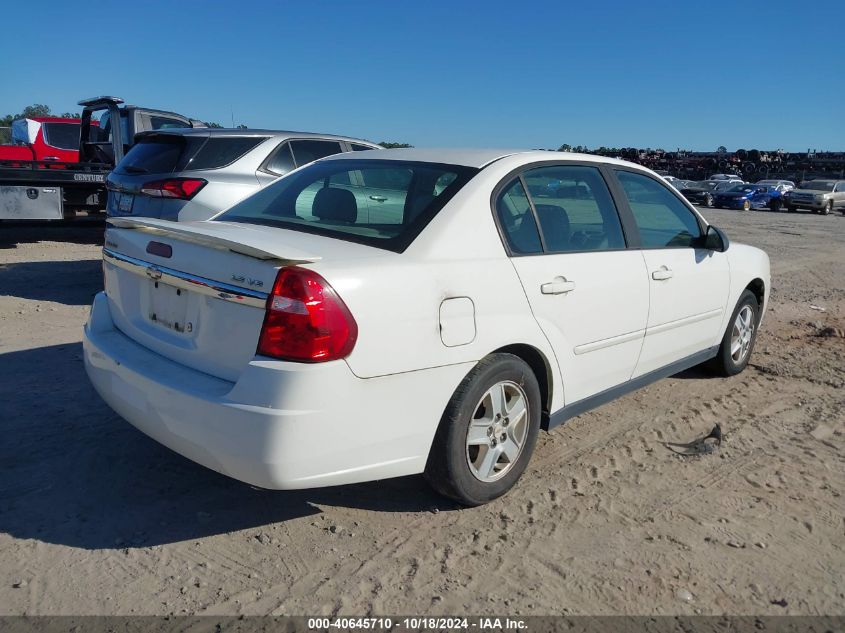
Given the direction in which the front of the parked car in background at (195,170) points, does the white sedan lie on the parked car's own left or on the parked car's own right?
on the parked car's own right

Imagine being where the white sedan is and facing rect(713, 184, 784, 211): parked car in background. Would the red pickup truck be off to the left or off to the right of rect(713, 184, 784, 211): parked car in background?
left

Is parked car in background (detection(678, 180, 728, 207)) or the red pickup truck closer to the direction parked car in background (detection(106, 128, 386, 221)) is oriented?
the parked car in background

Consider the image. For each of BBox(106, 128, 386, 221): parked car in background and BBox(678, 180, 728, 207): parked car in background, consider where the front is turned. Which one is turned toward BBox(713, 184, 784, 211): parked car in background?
BBox(106, 128, 386, 221): parked car in background

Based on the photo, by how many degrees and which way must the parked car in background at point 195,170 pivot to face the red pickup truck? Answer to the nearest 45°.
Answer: approximately 45° to its left

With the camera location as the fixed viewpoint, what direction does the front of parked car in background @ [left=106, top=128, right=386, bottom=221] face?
facing away from the viewer and to the right of the viewer

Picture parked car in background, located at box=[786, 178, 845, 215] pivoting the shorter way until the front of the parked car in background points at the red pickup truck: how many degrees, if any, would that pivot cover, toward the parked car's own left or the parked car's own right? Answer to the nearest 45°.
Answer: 0° — it already faces it

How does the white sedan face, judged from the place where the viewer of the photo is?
facing away from the viewer and to the right of the viewer

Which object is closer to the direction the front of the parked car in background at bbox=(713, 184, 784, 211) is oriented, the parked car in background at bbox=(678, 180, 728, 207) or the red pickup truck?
the red pickup truck

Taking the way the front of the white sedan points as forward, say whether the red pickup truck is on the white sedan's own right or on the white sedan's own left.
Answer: on the white sedan's own left

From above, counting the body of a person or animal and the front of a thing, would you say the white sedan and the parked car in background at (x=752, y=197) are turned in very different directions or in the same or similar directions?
very different directions

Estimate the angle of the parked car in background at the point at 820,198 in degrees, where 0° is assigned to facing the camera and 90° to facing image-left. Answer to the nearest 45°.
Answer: approximately 45°
